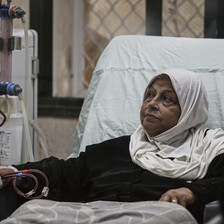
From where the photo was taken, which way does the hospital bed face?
toward the camera

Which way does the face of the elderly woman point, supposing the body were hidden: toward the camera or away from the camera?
toward the camera

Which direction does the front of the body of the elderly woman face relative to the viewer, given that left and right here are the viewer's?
facing the viewer and to the left of the viewer

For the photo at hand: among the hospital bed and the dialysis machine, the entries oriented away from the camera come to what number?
0

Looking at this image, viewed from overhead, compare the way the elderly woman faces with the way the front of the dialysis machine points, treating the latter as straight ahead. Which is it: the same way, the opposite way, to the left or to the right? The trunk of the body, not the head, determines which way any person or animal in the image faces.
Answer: the same way
